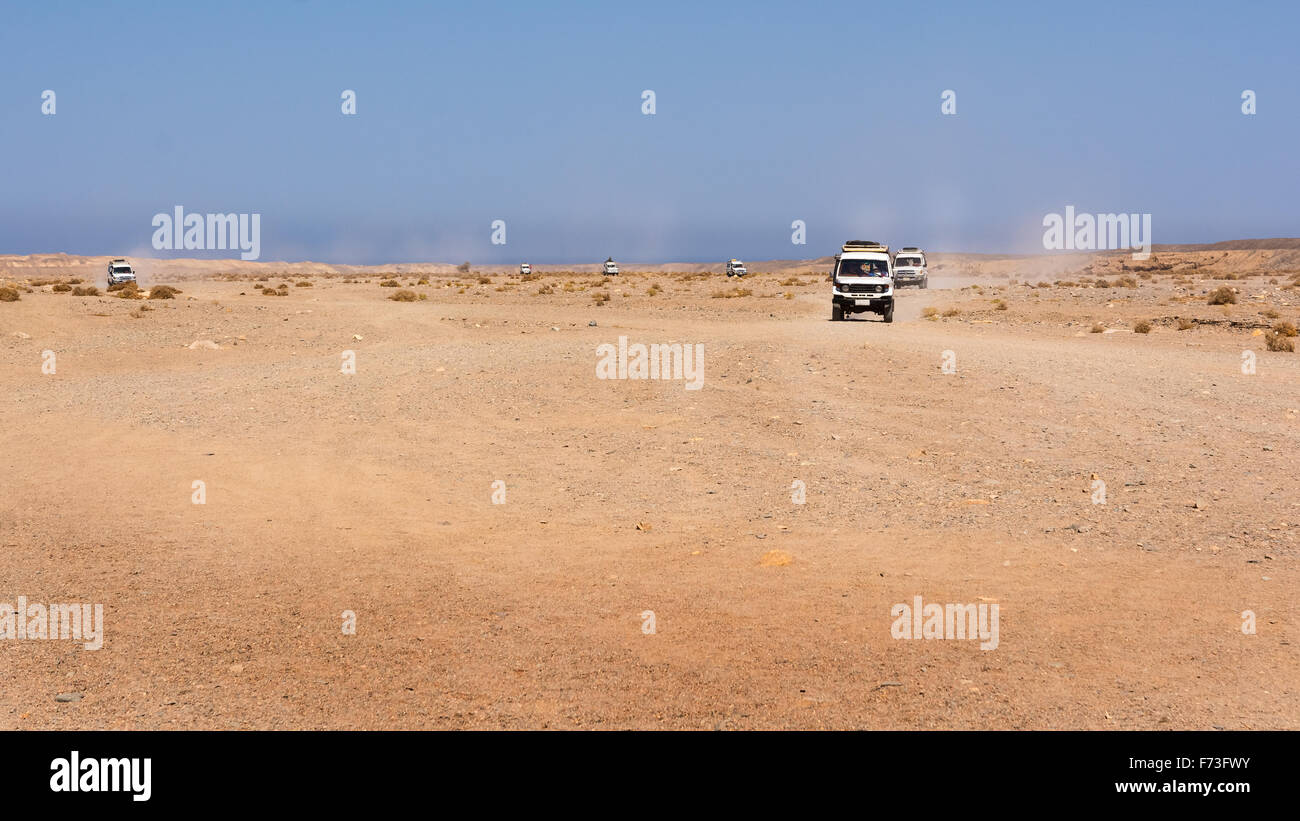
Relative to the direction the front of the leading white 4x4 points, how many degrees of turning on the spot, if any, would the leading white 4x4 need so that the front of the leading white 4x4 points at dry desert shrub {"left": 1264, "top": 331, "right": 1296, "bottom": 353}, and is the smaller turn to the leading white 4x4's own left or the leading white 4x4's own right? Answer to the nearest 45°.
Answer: approximately 45° to the leading white 4x4's own left

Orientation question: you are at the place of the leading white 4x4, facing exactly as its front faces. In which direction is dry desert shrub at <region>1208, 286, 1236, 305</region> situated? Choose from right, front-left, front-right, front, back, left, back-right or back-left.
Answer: back-left

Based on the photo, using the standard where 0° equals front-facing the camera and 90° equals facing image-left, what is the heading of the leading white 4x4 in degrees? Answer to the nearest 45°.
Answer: approximately 0°
